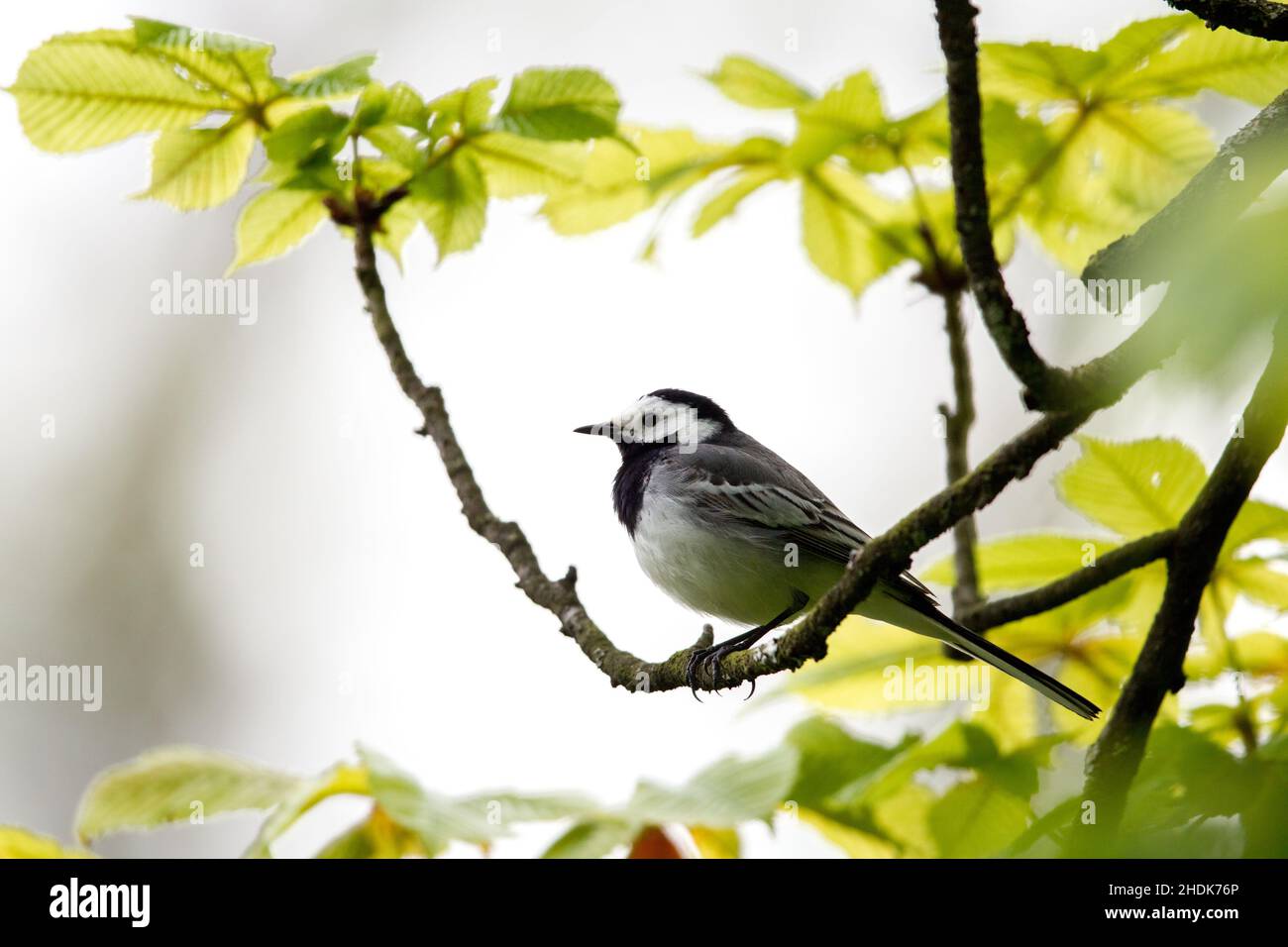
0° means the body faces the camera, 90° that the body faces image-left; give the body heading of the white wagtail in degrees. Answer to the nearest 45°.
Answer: approximately 90°

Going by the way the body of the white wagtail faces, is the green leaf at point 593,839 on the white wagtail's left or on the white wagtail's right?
on the white wagtail's left

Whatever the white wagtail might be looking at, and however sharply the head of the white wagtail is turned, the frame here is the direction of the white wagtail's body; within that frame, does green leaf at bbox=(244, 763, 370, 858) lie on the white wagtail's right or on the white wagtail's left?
on the white wagtail's left

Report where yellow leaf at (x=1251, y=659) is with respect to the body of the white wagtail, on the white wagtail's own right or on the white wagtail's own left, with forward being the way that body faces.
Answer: on the white wagtail's own left

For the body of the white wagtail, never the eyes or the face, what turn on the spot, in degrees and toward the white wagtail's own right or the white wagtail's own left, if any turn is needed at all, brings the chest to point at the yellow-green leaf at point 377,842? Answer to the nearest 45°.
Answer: approximately 90° to the white wagtail's own left

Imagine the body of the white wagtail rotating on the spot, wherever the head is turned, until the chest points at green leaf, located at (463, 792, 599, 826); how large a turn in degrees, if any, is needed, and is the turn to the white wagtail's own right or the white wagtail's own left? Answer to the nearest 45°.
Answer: approximately 90° to the white wagtail's own left
